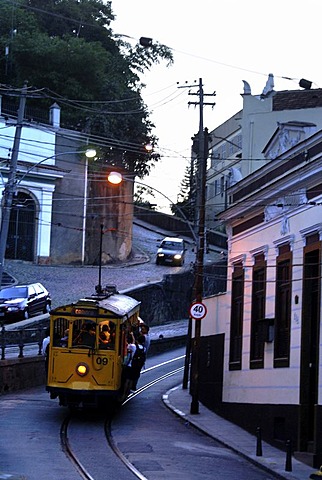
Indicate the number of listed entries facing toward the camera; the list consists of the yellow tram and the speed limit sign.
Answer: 2

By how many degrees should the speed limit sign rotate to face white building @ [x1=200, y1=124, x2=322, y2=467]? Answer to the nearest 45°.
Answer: approximately 45° to its left

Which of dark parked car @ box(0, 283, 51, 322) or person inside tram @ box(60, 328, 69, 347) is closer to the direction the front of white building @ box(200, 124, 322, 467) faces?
the person inside tram

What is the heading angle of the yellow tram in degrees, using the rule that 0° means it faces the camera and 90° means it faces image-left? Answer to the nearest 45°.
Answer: approximately 0°

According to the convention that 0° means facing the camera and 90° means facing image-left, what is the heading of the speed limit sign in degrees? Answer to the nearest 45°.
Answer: approximately 0°

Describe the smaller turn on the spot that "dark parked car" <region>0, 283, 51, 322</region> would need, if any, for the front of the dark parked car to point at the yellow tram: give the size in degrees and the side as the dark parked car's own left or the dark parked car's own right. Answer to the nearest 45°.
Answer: approximately 45° to the dark parked car's own left

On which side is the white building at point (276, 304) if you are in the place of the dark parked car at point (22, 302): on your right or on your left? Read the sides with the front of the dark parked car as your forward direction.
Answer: on your left
